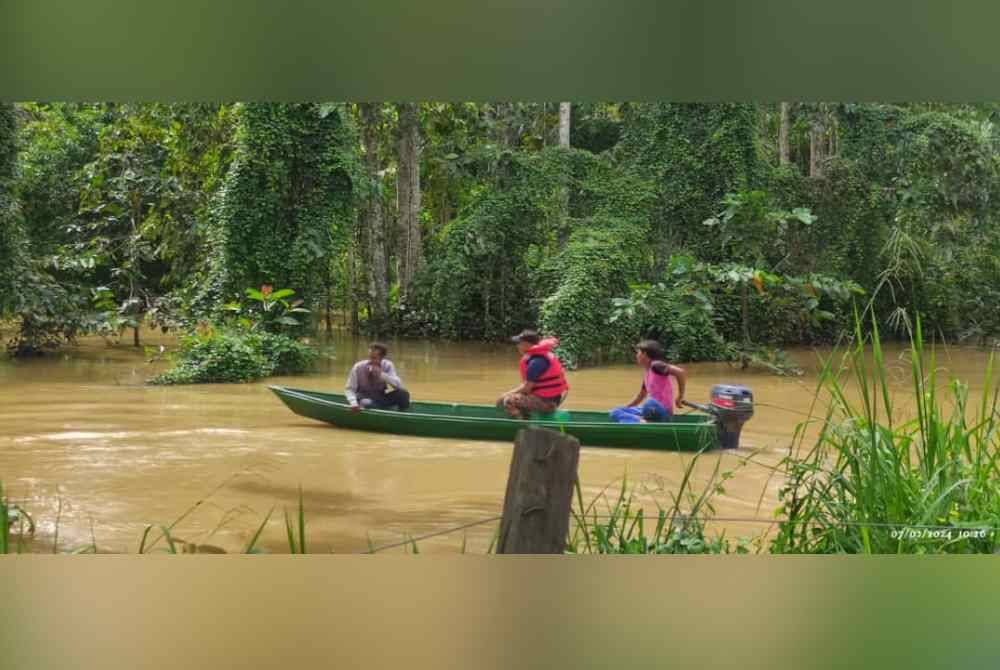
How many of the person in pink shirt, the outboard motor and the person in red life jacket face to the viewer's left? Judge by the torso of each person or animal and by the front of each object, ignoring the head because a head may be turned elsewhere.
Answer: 3

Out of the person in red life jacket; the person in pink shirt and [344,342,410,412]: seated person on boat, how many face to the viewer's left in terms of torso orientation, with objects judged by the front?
2

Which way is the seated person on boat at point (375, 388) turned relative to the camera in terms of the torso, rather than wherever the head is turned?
toward the camera

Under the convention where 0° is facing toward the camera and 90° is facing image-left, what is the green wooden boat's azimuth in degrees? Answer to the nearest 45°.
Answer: approximately 90°

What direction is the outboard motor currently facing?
to the viewer's left

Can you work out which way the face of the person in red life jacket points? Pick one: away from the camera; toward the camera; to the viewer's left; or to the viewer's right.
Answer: to the viewer's left

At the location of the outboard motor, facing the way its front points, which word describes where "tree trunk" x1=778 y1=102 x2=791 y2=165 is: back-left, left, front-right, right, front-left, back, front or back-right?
right

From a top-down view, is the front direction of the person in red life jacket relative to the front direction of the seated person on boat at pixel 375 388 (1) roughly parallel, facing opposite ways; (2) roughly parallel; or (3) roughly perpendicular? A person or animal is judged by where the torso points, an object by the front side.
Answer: roughly perpendicular

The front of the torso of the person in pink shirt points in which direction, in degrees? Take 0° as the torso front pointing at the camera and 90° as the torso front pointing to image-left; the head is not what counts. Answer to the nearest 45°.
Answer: approximately 90°

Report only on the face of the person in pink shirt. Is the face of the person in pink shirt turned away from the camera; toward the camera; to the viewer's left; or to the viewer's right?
to the viewer's left

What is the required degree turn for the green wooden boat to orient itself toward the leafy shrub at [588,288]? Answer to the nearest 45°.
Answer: approximately 135° to its right

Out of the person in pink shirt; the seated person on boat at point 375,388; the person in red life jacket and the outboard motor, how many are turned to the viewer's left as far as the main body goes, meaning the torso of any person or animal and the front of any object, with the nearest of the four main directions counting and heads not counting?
3

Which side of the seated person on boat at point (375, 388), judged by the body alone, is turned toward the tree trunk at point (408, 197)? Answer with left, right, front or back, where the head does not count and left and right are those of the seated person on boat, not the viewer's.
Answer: back

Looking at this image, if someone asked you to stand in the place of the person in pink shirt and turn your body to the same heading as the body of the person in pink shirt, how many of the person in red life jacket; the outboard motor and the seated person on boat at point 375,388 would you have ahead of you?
2

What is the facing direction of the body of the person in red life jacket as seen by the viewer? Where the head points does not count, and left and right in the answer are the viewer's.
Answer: facing to the left of the viewer

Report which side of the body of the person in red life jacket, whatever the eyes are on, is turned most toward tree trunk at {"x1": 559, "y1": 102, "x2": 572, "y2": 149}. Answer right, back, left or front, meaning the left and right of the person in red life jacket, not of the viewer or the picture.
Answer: right

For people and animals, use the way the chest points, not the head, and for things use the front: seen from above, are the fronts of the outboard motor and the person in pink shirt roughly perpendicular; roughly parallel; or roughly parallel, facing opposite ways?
roughly parallel

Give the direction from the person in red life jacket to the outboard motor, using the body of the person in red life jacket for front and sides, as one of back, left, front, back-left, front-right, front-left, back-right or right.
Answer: back-left
